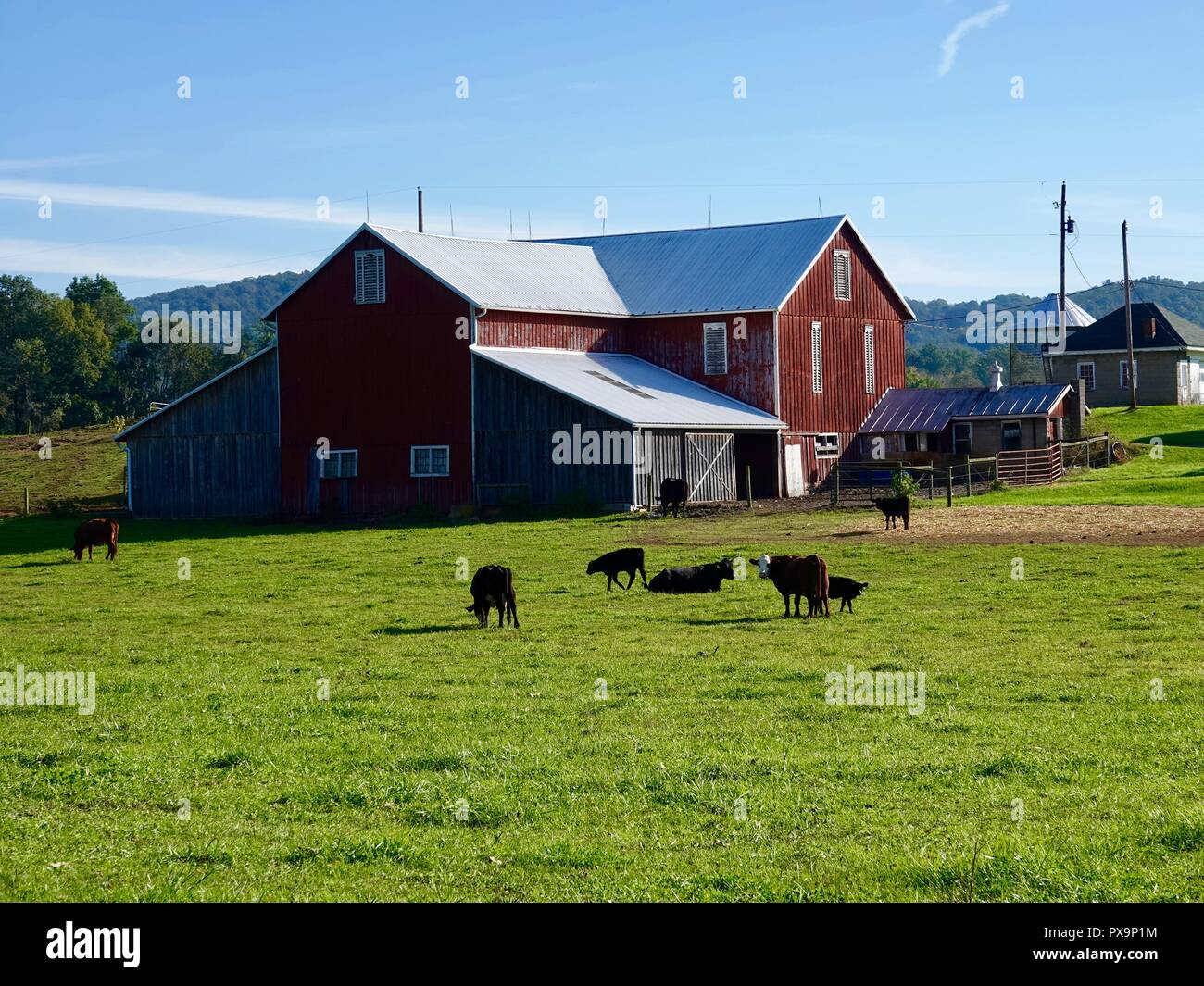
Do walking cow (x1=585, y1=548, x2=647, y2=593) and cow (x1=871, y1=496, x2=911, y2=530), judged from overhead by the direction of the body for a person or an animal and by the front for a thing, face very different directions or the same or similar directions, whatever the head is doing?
same or similar directions

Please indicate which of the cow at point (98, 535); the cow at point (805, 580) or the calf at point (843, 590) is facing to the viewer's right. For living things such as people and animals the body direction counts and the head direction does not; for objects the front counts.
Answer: the calf

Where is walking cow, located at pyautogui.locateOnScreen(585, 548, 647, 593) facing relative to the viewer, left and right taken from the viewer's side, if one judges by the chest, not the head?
facing to the left of the viewer

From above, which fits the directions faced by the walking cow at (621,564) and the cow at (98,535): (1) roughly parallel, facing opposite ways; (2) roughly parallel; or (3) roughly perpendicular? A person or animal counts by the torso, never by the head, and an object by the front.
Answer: roughly parallel

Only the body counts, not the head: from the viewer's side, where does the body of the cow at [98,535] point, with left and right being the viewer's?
facing to the left of the viewer

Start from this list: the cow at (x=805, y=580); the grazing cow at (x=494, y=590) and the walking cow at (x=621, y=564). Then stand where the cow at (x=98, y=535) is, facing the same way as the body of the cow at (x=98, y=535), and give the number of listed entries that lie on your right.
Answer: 0

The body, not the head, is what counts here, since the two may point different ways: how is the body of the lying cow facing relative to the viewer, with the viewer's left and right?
facing to the right of the viewer

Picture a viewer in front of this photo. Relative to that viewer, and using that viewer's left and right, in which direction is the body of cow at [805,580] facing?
facing away from the viewer and to the left of the viewer

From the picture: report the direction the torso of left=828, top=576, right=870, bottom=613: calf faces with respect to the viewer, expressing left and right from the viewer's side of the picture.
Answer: facing to the right of the viewer

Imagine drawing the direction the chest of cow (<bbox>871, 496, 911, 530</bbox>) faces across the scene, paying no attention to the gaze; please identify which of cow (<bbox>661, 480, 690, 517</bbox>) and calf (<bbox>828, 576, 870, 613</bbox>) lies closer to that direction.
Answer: the cow

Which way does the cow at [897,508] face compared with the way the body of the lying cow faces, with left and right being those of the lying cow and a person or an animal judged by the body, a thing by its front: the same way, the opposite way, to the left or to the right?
the opposite way

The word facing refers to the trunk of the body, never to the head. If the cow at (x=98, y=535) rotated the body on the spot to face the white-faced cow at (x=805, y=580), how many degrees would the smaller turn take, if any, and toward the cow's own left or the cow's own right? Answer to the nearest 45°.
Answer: approximately 135° to the cow's own left

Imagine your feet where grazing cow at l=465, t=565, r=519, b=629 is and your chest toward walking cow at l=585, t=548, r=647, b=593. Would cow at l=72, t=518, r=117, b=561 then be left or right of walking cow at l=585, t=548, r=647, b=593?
left

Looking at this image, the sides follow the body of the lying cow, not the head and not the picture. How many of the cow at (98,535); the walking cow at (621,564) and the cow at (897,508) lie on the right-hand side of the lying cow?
0

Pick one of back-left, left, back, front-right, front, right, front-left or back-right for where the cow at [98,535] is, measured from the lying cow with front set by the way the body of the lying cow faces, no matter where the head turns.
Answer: back-left
